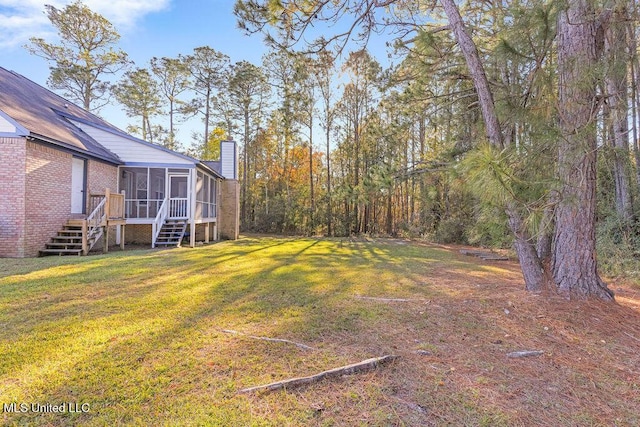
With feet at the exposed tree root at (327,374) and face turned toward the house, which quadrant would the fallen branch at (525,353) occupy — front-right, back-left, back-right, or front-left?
back-right

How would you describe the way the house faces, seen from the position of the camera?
facing away from the viewer and to the left of the viewer

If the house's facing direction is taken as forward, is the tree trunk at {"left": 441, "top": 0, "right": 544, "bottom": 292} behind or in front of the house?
behind

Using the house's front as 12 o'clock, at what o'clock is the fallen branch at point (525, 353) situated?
The fallen branch is roughly at 7 o'clock from the house.
